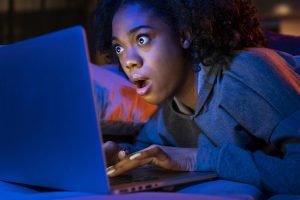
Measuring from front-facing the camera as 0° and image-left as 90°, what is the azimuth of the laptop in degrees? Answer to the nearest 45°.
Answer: approximately 225°

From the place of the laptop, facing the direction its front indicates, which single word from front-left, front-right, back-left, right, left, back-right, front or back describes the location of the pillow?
front-left
